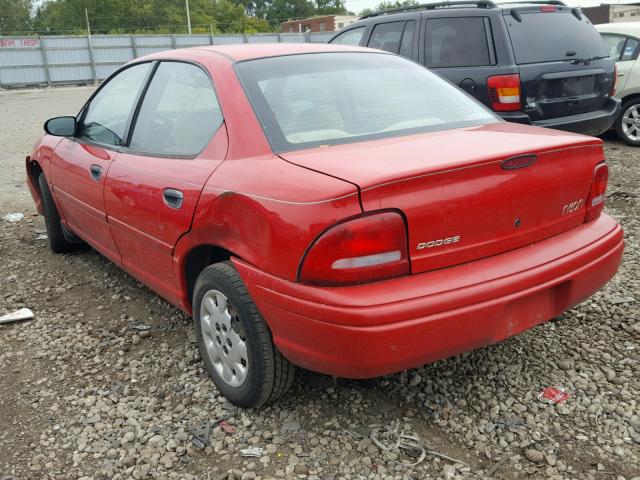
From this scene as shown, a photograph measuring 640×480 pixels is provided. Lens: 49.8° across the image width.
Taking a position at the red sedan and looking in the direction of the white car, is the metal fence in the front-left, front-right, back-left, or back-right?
front-left

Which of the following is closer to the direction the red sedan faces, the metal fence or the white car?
the metal fence

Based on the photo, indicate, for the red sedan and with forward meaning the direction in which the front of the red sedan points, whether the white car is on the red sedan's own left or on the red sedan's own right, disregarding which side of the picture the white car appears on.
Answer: on the red sedan's own right

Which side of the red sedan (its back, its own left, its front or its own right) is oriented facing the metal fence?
front

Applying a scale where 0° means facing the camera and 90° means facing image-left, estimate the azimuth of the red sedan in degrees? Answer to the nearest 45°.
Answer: approximately 135°

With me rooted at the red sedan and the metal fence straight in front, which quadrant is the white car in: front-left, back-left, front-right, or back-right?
front-right
